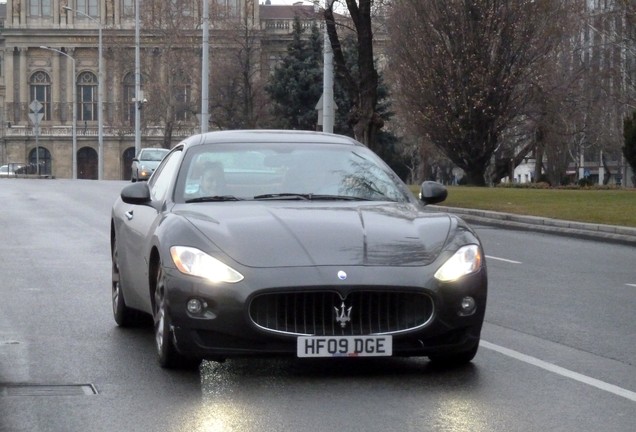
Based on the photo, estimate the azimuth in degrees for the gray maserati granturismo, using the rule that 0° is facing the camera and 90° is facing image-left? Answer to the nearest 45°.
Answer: approximately 0°

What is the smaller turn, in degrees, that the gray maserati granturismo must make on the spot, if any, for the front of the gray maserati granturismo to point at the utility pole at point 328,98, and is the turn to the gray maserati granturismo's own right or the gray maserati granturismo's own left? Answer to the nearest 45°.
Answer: approximately 180°

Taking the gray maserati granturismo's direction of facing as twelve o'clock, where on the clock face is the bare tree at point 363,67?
The bare tree is roughly at 6 o'clock from the gray maserati granturismo.

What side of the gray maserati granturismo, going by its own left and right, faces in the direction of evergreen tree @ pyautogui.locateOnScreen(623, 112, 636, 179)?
back
